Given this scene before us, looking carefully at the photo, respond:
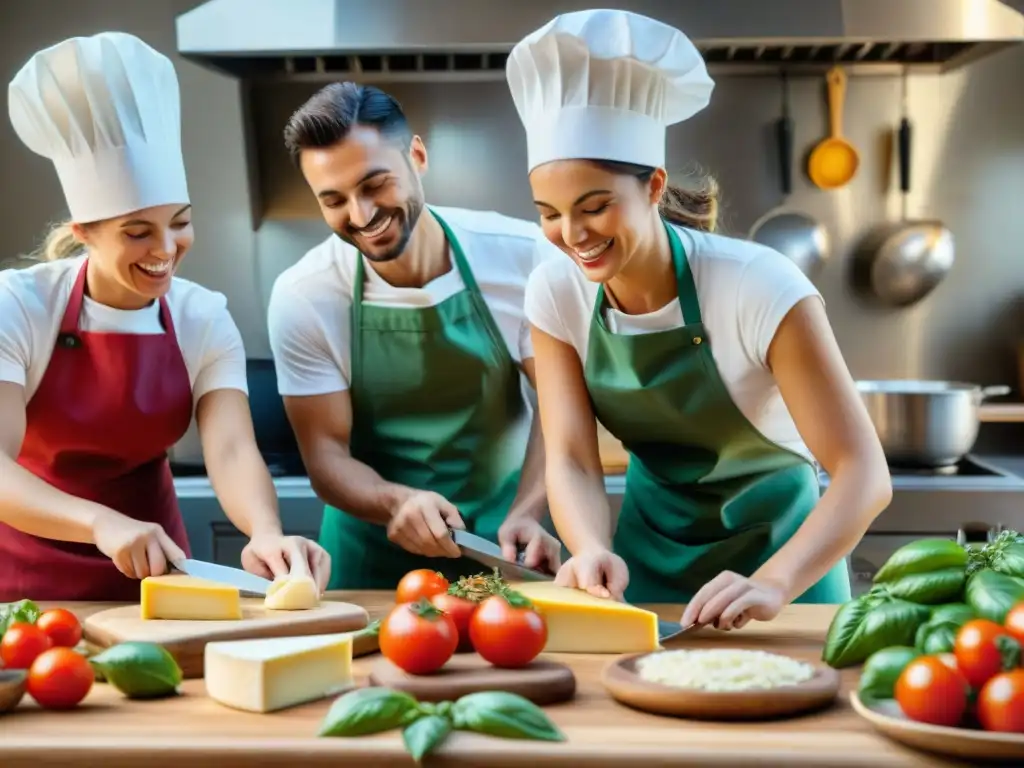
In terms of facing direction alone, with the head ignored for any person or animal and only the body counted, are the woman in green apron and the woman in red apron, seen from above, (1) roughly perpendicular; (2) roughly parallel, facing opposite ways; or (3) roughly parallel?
roughly perpendicular

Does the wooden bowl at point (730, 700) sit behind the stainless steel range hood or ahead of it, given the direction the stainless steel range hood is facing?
ahead

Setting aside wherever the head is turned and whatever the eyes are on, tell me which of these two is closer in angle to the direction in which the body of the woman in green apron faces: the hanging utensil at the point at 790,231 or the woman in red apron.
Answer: the woman in red apron

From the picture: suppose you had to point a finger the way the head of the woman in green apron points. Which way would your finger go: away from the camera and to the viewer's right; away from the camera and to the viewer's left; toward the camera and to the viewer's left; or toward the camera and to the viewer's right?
toward the camera and to the viewer's left

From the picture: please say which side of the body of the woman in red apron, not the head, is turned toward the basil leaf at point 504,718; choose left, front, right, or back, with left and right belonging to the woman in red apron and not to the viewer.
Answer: front

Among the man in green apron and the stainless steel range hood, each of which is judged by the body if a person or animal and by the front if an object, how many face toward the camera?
2

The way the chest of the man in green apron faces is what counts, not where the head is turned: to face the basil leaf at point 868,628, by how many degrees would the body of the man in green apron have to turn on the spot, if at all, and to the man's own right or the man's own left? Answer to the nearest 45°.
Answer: approximately 45° to the man's own left

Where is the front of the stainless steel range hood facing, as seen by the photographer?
facing the viewer

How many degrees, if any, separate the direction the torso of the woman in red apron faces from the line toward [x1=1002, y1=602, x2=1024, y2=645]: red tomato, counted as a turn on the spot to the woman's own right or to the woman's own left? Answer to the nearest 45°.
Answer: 0° — they already face it

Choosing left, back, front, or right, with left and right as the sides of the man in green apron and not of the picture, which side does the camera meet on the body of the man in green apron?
front

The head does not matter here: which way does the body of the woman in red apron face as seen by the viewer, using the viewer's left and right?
facing the viewer and to the right of the viewer

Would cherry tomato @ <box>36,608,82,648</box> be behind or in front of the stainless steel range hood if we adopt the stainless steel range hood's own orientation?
in front

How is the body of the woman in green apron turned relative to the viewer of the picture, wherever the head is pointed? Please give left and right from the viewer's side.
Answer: facing the viewer and to the left of the viewer

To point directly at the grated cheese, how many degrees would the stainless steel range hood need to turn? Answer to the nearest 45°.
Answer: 0° — it already faces it

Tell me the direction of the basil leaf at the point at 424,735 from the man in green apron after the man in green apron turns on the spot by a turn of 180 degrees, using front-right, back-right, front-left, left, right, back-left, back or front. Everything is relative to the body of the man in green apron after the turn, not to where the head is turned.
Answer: back
